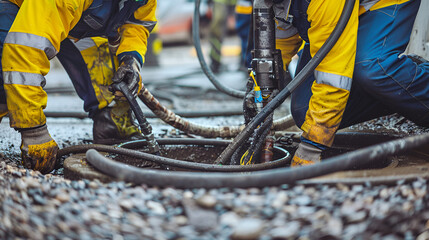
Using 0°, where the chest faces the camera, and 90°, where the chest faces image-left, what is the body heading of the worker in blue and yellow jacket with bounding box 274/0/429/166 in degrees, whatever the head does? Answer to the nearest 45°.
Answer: approximately 90°

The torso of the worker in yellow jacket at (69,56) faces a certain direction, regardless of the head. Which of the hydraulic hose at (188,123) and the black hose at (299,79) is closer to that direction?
the black hose

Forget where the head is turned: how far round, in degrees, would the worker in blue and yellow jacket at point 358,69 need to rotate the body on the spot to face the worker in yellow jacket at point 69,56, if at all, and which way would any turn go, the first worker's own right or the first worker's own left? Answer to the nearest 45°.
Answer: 0° — they already face them

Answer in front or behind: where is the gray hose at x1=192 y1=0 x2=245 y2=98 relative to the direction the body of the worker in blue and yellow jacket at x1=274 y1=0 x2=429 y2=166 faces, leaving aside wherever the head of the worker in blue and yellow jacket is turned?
in front

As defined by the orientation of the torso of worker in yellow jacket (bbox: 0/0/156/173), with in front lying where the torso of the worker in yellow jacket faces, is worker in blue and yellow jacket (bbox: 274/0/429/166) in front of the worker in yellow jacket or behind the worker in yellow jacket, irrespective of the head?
in front

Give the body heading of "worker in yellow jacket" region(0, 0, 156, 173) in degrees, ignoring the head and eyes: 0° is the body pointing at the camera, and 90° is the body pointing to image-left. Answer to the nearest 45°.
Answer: approximately 315°

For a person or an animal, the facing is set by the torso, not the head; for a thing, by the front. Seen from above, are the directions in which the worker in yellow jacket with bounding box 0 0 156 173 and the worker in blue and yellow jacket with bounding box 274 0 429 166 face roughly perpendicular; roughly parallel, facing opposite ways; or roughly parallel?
roughly parallel, facing opposite ways

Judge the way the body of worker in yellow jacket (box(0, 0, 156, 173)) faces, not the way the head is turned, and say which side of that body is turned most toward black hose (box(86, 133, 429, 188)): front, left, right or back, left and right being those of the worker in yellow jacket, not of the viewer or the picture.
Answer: front

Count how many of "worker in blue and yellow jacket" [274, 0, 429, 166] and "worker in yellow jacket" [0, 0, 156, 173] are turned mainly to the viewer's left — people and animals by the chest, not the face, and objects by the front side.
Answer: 1
